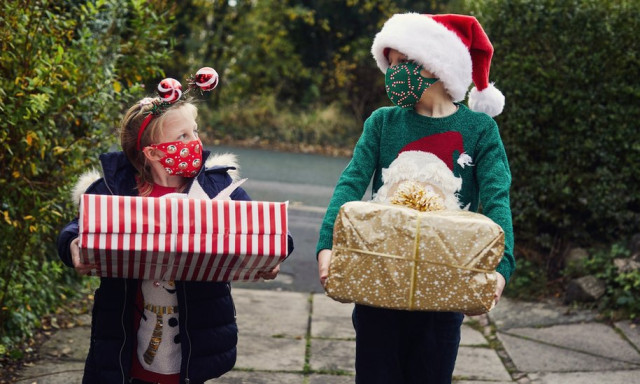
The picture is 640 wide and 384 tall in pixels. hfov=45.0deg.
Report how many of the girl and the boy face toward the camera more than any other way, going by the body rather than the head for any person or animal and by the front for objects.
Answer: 2

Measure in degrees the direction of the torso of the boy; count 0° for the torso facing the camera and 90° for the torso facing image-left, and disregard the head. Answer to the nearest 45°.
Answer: approximately 0°

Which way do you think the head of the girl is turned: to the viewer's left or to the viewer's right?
to the viewer's right

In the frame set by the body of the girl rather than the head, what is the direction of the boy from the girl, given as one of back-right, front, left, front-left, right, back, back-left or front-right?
left

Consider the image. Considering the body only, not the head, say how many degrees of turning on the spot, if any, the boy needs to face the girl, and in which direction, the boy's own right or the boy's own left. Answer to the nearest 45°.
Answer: approximately 90° to the boy's own right
